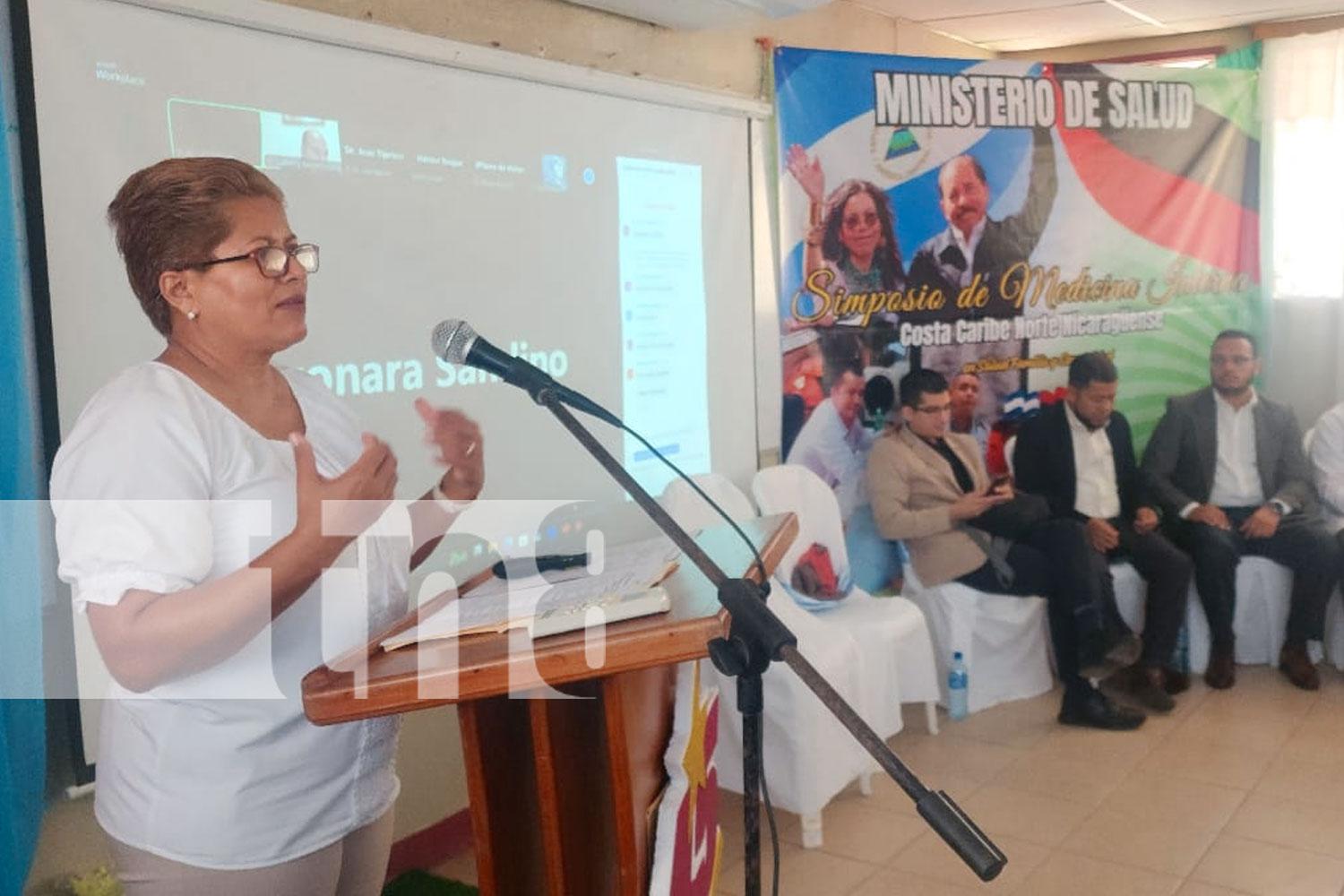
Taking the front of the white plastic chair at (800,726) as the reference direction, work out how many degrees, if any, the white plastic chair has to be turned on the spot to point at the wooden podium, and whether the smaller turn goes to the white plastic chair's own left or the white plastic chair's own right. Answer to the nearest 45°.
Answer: approximately 45° to the white plastic chair's own right

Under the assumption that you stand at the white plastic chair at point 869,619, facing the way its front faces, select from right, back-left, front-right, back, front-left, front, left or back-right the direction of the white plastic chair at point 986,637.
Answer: left

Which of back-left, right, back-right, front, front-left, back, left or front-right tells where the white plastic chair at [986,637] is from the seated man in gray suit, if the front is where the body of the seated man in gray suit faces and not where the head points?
front-right

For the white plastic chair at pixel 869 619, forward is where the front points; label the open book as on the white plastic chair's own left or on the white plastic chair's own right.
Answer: on the white plastic chair's own right

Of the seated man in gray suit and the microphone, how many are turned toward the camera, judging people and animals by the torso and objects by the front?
1

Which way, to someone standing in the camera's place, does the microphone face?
facing to the left of the viewer

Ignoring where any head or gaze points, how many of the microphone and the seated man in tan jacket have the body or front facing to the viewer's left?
1

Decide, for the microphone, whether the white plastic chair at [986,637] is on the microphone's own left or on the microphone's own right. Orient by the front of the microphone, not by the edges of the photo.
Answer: on the microphone's own right

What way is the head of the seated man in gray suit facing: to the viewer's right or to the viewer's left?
to the viewer's left
